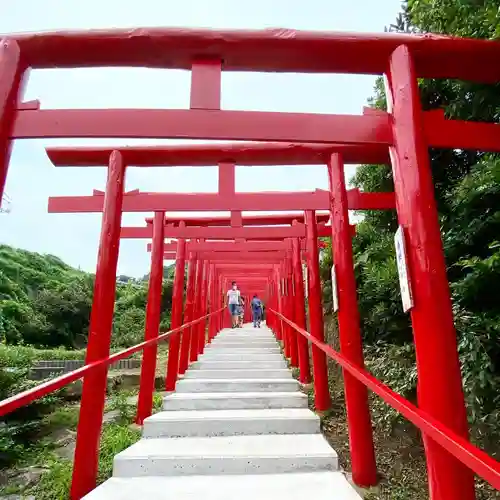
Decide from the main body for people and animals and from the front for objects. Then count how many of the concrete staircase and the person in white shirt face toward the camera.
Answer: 2

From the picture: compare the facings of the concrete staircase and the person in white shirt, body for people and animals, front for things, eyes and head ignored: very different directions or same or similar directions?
same or similar directions

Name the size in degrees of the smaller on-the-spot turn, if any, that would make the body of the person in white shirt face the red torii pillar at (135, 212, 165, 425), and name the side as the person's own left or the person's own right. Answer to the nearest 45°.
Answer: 0° — they already face it

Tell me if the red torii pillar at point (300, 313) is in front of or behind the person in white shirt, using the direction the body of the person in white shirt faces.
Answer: in front

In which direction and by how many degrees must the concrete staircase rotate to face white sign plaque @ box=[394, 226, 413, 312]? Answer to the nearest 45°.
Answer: approximately 45° to its left

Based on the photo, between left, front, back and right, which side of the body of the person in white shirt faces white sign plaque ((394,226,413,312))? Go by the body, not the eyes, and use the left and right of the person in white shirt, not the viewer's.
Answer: front

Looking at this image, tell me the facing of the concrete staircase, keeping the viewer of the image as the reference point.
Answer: facing the viewer

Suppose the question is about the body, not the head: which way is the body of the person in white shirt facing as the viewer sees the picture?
toward the camera

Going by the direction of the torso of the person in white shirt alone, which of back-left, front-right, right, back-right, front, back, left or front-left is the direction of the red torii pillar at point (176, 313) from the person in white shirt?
front

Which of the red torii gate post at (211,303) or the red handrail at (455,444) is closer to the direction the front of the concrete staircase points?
the red handrail

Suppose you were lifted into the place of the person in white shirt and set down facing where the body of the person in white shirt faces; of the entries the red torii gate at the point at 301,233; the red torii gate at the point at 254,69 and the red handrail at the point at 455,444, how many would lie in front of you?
3
